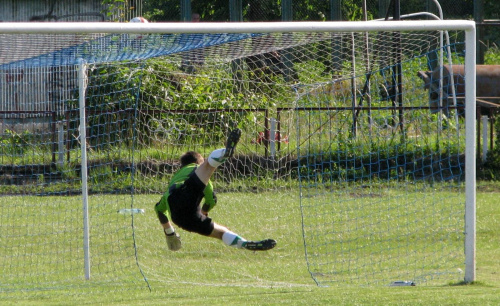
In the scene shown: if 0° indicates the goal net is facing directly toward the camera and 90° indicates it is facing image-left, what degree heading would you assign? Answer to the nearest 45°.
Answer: approximately 0°

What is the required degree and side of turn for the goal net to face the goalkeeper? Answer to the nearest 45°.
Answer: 0° — it already faces them
